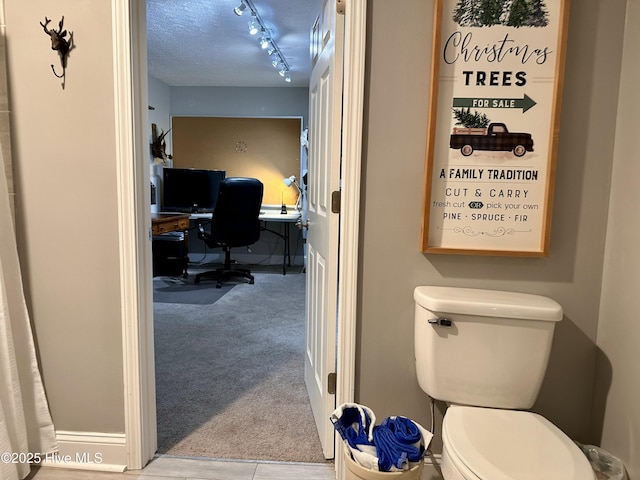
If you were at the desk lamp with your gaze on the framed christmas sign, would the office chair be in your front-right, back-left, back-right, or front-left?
front-right

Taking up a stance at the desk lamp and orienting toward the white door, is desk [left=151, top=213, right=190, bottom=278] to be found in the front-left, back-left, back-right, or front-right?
front-right

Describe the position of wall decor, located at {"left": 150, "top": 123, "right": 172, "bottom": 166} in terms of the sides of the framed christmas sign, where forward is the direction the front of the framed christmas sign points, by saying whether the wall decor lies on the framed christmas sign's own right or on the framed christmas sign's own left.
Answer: on the framed christmas sign's own right

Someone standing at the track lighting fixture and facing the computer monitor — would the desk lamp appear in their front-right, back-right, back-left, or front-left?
front-right

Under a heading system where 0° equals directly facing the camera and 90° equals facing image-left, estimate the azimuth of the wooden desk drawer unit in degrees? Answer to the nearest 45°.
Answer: approximately 315°

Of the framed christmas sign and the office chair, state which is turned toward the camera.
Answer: the framed christmas sign

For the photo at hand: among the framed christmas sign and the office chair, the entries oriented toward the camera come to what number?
1

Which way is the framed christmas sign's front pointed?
toward the camera

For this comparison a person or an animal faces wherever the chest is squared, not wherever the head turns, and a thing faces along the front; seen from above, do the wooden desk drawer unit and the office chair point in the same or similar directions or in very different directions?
very different directions

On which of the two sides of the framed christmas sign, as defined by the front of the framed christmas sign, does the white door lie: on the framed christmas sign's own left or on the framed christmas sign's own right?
on the framed christmas sign's own right

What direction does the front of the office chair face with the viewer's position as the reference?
facing away from the viewer and to the left of the viewer

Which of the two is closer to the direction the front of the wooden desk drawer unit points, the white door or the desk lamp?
the white door
